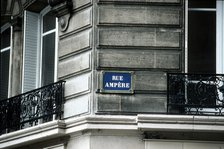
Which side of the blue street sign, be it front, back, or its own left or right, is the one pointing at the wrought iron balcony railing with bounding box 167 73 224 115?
left

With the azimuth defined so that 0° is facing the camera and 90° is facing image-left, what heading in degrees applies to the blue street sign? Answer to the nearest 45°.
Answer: approximately 0°

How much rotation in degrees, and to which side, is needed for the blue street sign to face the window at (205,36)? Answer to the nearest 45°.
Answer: approximately 90° to its left

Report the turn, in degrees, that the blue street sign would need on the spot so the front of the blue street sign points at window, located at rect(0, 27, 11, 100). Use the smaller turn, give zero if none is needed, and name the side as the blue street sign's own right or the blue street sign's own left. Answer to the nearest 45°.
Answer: approximately 135° to the blue street sign's own right

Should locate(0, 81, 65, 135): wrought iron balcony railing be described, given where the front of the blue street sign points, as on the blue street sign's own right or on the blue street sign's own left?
on the blue street sign's own right

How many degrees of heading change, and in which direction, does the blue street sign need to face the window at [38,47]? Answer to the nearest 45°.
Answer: approximately 135° to its right
